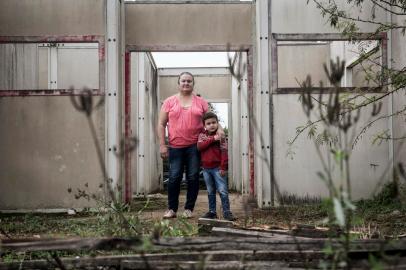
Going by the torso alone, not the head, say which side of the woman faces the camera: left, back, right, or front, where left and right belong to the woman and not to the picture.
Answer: front

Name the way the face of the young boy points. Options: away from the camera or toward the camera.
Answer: toward the camera

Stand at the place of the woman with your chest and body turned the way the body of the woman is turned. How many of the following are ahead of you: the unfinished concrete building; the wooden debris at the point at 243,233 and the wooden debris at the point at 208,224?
2

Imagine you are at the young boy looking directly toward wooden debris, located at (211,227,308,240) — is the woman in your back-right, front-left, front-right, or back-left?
back-right

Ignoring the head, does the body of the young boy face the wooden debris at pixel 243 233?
yes

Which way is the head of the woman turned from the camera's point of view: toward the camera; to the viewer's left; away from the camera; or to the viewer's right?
toward the camera

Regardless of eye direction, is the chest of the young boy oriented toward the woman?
no

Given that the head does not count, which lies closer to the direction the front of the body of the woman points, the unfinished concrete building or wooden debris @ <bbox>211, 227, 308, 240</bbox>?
the wooden debris

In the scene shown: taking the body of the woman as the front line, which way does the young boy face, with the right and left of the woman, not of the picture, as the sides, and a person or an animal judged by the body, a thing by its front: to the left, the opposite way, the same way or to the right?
the same way

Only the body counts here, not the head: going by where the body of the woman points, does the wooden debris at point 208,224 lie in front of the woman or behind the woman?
in front

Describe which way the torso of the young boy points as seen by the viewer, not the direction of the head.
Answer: toward the camera

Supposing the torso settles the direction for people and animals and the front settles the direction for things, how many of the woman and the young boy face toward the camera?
2

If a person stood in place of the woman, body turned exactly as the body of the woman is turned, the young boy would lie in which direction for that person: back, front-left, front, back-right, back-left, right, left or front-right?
front-left
